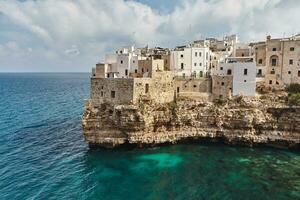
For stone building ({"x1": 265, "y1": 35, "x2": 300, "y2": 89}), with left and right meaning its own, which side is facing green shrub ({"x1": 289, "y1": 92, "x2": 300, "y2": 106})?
front

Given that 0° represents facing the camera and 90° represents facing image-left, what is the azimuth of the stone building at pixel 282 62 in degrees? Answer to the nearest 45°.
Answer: approximately 0°

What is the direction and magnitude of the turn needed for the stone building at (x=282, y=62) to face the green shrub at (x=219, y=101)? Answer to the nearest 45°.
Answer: approximately 45° to its right
